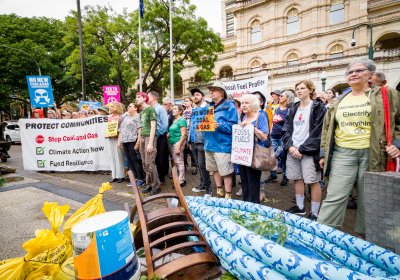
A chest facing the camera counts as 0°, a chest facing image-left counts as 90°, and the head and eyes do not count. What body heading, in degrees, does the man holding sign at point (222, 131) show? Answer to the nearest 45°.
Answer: approximately 45°

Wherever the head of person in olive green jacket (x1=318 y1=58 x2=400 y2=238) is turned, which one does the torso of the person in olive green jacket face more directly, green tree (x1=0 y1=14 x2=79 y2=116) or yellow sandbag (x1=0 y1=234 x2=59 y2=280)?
the yellow sandbag

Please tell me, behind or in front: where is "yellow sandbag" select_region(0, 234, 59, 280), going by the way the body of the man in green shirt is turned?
in front

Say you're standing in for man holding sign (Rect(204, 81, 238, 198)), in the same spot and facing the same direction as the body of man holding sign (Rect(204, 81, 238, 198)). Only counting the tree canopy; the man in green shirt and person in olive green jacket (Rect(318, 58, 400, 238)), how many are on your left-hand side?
1

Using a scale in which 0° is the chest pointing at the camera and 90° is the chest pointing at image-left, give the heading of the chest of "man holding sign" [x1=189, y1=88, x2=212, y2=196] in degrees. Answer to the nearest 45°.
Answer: approximately 45°

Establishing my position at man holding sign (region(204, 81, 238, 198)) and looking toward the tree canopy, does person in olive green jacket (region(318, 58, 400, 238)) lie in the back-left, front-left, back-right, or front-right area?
back-right

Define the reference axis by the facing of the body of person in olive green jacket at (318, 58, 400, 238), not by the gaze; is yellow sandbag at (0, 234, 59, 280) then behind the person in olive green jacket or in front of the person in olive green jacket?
in front

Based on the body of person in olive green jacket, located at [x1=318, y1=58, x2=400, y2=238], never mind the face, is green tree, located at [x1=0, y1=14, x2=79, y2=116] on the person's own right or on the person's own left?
on the person's own right

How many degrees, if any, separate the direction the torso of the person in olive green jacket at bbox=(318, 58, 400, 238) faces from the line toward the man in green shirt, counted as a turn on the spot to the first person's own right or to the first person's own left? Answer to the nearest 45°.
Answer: approximately 45° to the first person's own right

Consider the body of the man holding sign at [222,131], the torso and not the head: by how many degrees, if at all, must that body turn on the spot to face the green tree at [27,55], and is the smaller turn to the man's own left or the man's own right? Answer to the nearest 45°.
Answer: approximately 90° to the man's own right

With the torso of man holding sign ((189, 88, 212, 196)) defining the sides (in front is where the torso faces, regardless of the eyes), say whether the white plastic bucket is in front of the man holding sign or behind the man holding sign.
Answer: in front

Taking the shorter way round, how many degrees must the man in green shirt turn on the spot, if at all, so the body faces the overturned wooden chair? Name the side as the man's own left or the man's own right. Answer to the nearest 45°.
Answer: approximately 45° to the man's own left
